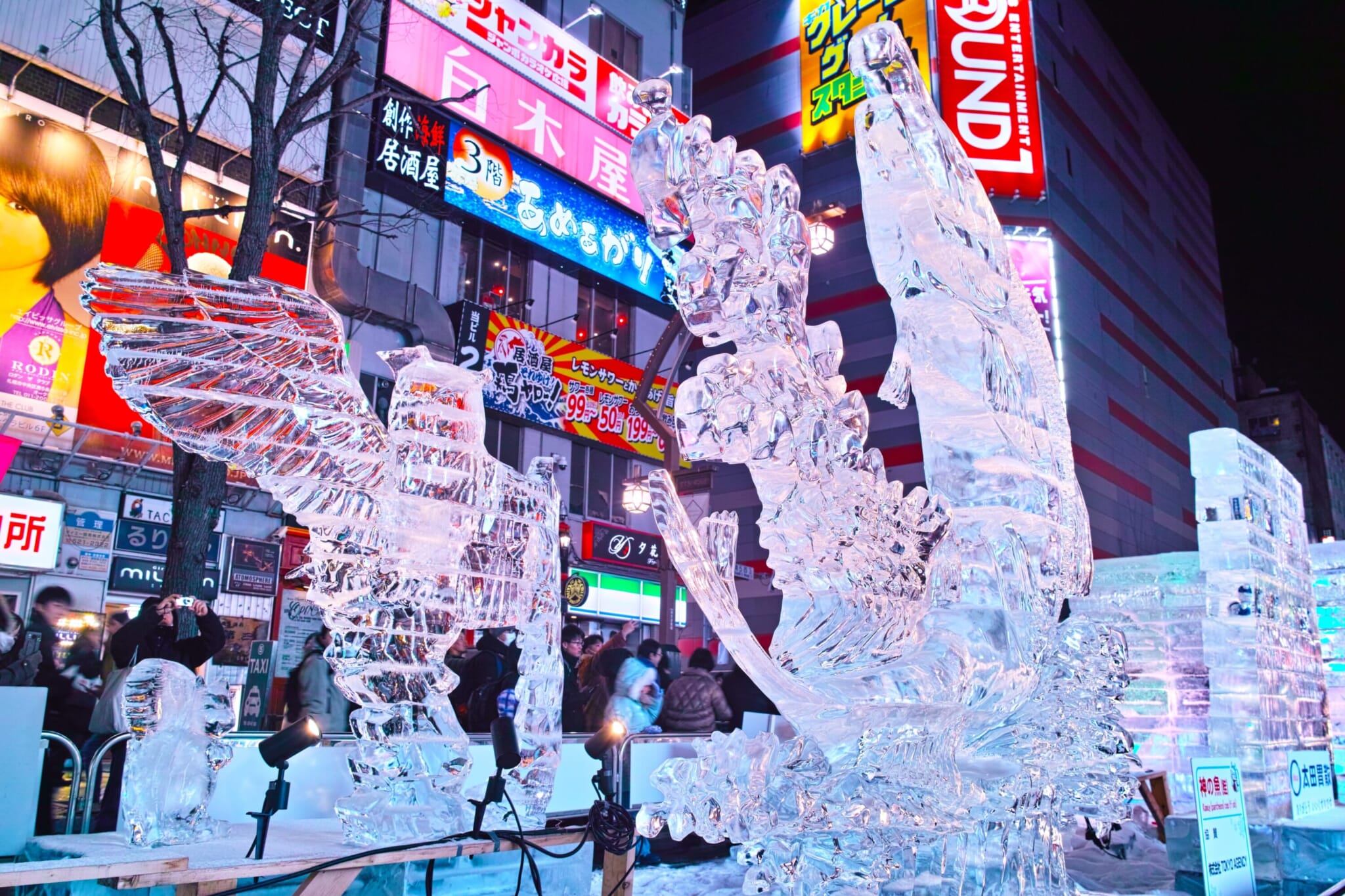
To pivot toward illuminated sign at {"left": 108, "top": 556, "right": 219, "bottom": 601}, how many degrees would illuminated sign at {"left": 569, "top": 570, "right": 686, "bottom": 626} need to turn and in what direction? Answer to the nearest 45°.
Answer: approximately 90° to its right

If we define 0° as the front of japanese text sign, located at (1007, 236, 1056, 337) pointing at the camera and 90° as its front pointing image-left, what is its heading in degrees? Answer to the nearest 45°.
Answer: approximately 0°

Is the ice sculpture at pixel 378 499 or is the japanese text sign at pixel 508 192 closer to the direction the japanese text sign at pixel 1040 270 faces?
the ice sculpture

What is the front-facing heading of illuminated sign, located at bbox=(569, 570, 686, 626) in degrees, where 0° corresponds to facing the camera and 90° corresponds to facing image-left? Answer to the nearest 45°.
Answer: approximately 315°
